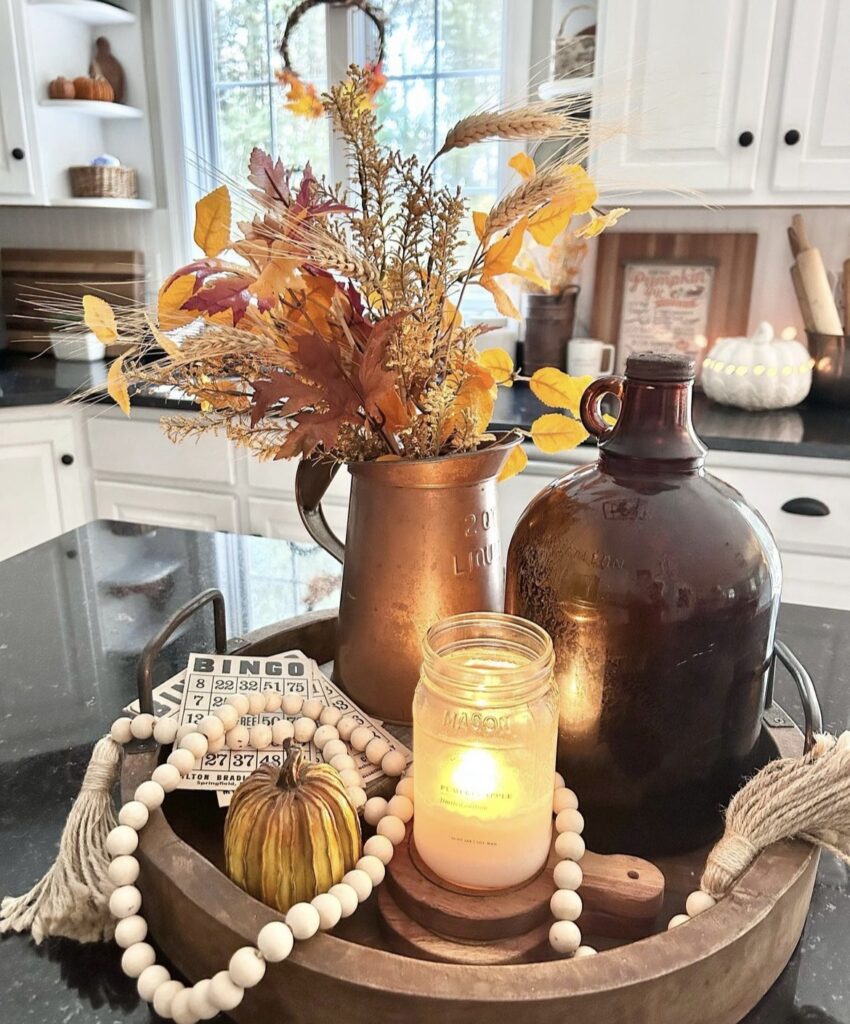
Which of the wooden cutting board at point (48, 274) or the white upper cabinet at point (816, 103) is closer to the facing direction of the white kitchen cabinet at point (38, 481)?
the white upper cabinet

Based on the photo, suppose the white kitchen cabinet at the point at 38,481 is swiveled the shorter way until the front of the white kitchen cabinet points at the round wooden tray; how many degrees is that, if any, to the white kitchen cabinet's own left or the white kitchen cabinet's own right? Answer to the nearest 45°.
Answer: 0° — it already faces it

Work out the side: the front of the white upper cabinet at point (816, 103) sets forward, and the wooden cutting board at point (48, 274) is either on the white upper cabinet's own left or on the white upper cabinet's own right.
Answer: on the white upper cabinet's own right

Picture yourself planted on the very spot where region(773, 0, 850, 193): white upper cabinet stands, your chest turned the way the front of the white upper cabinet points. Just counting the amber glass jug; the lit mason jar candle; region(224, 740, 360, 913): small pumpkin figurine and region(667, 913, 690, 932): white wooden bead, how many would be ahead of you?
4

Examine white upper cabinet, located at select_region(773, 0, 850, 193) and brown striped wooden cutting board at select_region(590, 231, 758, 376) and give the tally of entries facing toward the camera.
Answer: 2

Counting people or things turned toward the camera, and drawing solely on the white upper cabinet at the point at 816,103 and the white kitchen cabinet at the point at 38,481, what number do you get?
2

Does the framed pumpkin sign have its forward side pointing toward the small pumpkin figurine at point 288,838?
yes

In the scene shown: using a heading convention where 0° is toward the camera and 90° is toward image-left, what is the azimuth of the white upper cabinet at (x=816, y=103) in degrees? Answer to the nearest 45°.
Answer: approximately 0°
